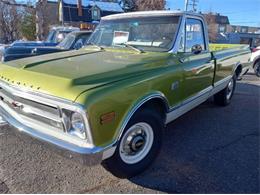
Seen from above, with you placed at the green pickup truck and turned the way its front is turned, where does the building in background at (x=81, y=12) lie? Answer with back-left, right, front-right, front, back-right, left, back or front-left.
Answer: back-right

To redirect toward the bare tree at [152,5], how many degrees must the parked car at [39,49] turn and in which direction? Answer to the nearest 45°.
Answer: approximately 180°

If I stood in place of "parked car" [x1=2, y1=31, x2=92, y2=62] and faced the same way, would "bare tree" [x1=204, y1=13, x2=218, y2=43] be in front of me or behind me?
behind

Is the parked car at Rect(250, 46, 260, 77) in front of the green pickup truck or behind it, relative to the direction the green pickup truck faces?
behind

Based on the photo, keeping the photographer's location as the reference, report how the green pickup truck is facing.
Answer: facing the viewer and to the left of the viewer

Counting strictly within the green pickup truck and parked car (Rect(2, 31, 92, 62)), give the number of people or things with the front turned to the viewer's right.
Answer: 0

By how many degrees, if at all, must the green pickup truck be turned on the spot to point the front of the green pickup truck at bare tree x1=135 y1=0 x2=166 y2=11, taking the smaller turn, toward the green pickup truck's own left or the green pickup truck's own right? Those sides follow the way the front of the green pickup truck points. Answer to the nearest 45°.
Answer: approximately 135° to the green pickup truck's own right

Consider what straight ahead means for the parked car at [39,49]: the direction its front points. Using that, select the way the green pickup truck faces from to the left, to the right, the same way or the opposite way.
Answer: the same way

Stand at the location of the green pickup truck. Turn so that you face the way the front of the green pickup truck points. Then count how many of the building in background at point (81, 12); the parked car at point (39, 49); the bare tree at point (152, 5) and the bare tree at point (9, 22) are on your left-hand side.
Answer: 0

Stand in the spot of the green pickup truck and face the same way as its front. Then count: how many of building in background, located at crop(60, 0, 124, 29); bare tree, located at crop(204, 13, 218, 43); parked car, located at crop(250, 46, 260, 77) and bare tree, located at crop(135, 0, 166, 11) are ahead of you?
0

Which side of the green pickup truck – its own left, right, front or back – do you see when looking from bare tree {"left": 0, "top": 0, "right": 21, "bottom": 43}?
right

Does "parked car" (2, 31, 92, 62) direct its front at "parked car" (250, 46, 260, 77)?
no

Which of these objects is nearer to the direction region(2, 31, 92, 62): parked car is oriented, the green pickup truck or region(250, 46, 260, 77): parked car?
the green pickup truck

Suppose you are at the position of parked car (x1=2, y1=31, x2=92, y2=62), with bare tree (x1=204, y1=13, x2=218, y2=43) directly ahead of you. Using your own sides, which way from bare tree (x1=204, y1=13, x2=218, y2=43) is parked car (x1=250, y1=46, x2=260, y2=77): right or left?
right
